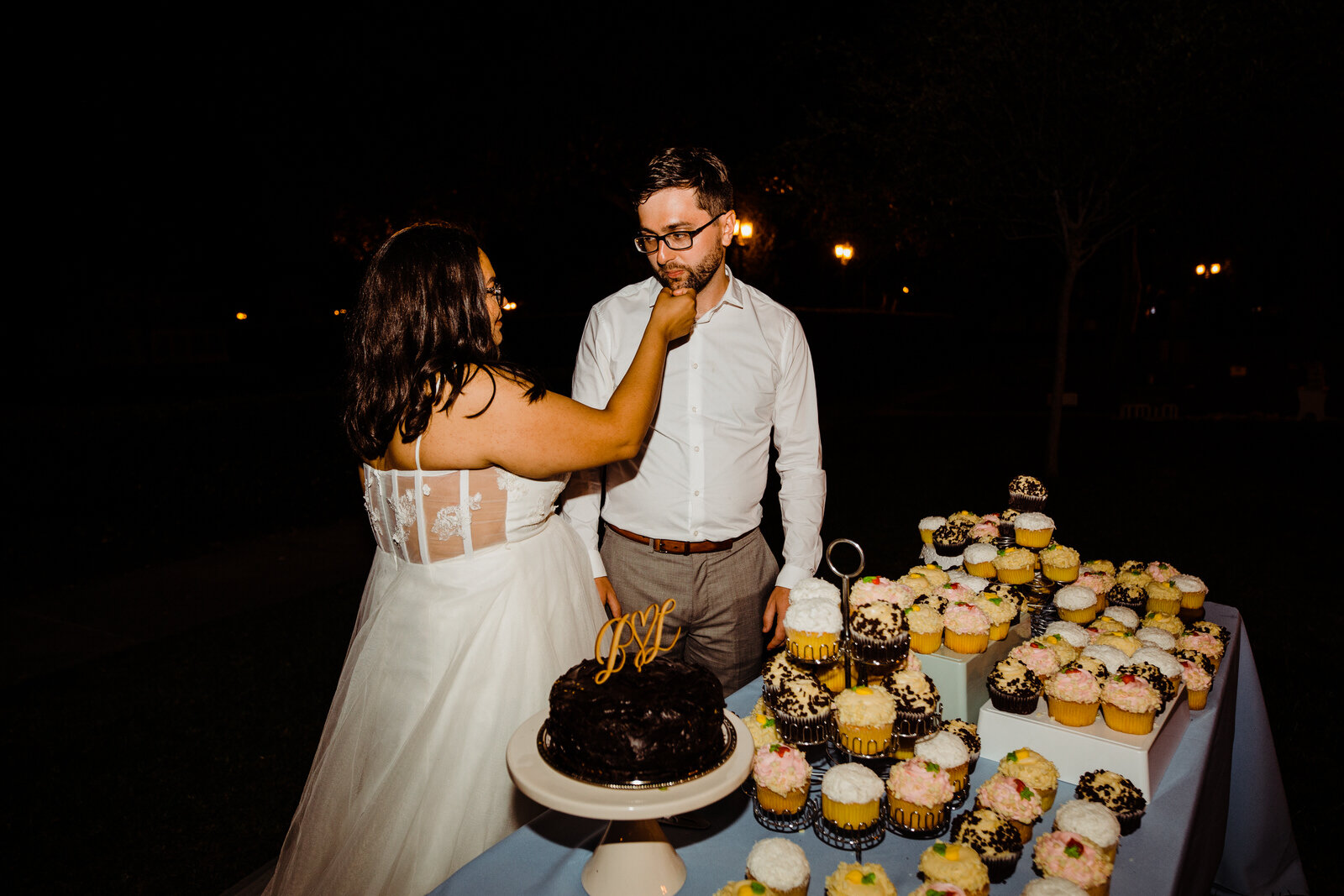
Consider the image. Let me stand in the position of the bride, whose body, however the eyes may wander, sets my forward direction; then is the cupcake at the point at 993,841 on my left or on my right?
on my right

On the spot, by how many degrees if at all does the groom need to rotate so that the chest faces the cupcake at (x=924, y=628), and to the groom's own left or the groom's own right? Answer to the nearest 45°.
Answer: approximately 45° to the groom's own left

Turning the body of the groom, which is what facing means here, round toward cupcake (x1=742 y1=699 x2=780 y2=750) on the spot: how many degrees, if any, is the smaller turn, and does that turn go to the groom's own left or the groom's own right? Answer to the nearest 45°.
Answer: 0° — they already face it

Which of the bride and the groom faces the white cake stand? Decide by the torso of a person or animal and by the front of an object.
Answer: the groom

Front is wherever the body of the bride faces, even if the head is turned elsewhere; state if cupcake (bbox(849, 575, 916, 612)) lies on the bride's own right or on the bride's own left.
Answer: on the bride's own right

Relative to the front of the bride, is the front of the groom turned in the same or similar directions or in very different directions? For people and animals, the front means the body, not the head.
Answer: very different directions

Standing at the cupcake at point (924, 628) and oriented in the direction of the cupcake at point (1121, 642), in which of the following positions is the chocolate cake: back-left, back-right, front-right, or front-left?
back-right

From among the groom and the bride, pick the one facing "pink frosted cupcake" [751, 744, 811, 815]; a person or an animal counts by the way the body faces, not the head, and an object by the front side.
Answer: the groom

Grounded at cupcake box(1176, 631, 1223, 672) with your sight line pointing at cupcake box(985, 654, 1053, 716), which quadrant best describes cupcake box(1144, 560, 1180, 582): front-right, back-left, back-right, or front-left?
back-right

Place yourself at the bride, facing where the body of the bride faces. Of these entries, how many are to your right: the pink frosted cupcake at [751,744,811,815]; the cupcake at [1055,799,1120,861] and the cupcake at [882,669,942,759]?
3

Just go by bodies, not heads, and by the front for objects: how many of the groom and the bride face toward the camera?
1

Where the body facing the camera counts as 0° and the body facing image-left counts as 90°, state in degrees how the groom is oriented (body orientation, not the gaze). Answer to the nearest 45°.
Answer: approximately 0°

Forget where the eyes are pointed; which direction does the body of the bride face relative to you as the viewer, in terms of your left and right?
facing away from the viewer and to the right of the viewer
